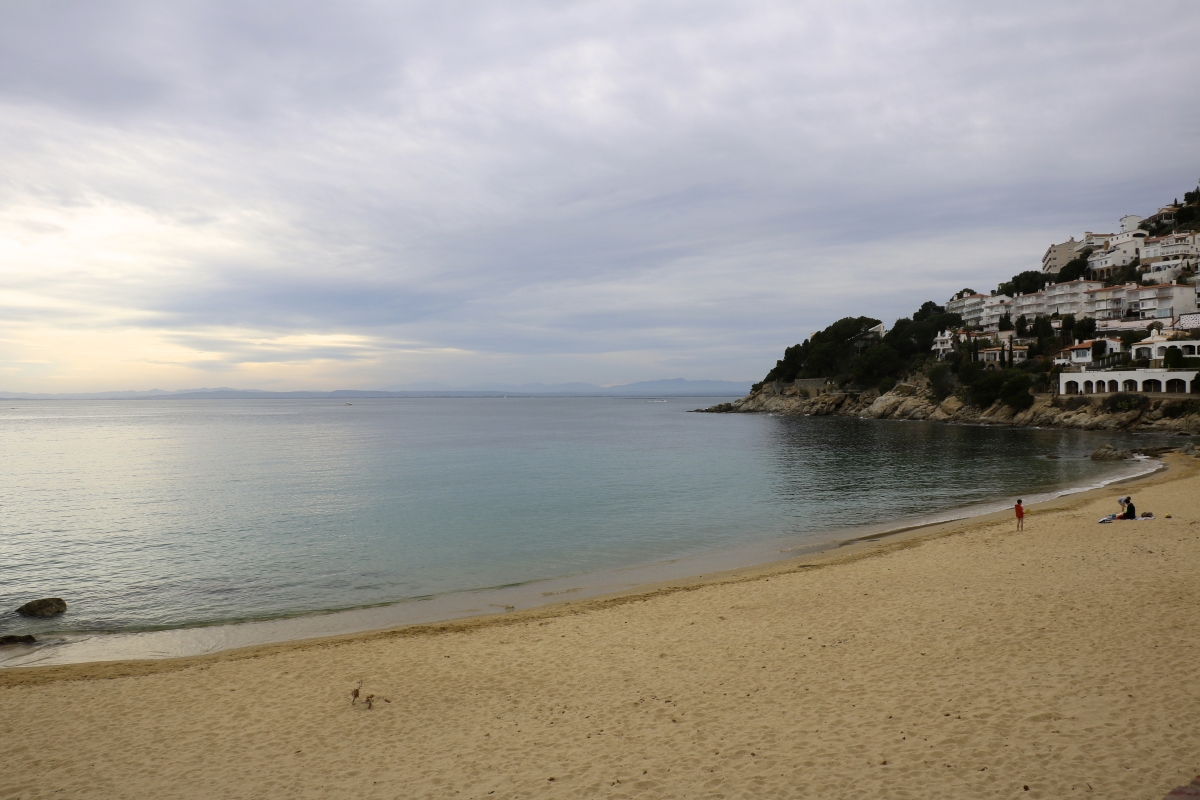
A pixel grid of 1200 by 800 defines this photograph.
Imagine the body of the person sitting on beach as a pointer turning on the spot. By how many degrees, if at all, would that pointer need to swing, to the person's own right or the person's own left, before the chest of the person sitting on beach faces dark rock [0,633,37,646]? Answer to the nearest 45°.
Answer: approximately 45° to the person's own left
